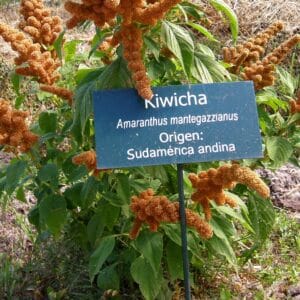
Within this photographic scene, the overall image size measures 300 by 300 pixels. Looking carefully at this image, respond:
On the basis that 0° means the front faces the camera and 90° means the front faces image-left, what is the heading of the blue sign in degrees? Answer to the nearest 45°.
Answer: approximately 0°

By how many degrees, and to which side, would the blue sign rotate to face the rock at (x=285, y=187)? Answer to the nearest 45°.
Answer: approximately 180°
